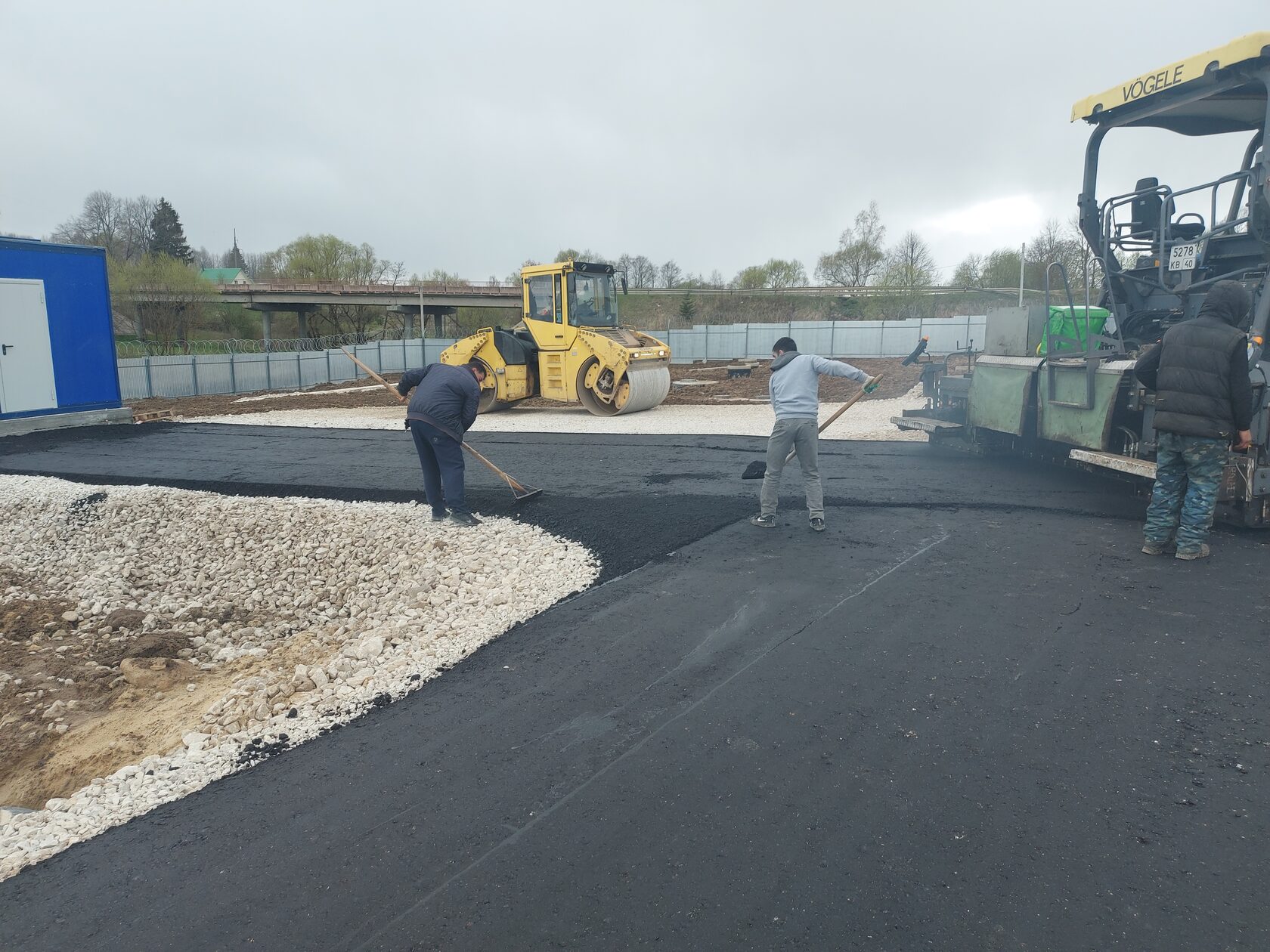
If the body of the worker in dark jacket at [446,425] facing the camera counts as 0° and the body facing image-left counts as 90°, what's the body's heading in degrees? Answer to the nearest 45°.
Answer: approximately 225°

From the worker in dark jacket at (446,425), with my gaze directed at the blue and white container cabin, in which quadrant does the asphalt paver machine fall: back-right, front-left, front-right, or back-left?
back-right

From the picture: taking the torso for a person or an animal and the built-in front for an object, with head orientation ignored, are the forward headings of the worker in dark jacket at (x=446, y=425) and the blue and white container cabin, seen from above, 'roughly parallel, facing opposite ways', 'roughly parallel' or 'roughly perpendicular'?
roughly perpendicular

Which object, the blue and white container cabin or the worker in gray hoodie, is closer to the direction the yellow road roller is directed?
the worker in gray hoodie

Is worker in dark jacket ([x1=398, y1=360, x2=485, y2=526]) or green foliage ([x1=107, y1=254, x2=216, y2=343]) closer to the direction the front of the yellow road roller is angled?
the worker in dark jacket

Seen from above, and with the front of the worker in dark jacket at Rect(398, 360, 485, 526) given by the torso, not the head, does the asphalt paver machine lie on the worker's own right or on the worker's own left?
on the worker's own right

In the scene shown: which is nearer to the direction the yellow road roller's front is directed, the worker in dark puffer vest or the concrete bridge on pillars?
the worker in dark puffer vest

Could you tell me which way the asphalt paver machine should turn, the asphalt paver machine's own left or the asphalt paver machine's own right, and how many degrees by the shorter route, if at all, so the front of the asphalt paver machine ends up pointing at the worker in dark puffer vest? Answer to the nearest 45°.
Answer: approximately 135° to the asphalt paver machine's own right

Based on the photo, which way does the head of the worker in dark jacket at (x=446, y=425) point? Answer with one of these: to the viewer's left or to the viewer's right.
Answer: to the viewer's right

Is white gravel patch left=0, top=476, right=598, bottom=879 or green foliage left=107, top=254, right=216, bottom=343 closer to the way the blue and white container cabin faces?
the white gravel patch

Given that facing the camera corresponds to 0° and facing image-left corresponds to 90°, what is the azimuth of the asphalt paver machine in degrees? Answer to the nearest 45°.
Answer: approximately 225°
